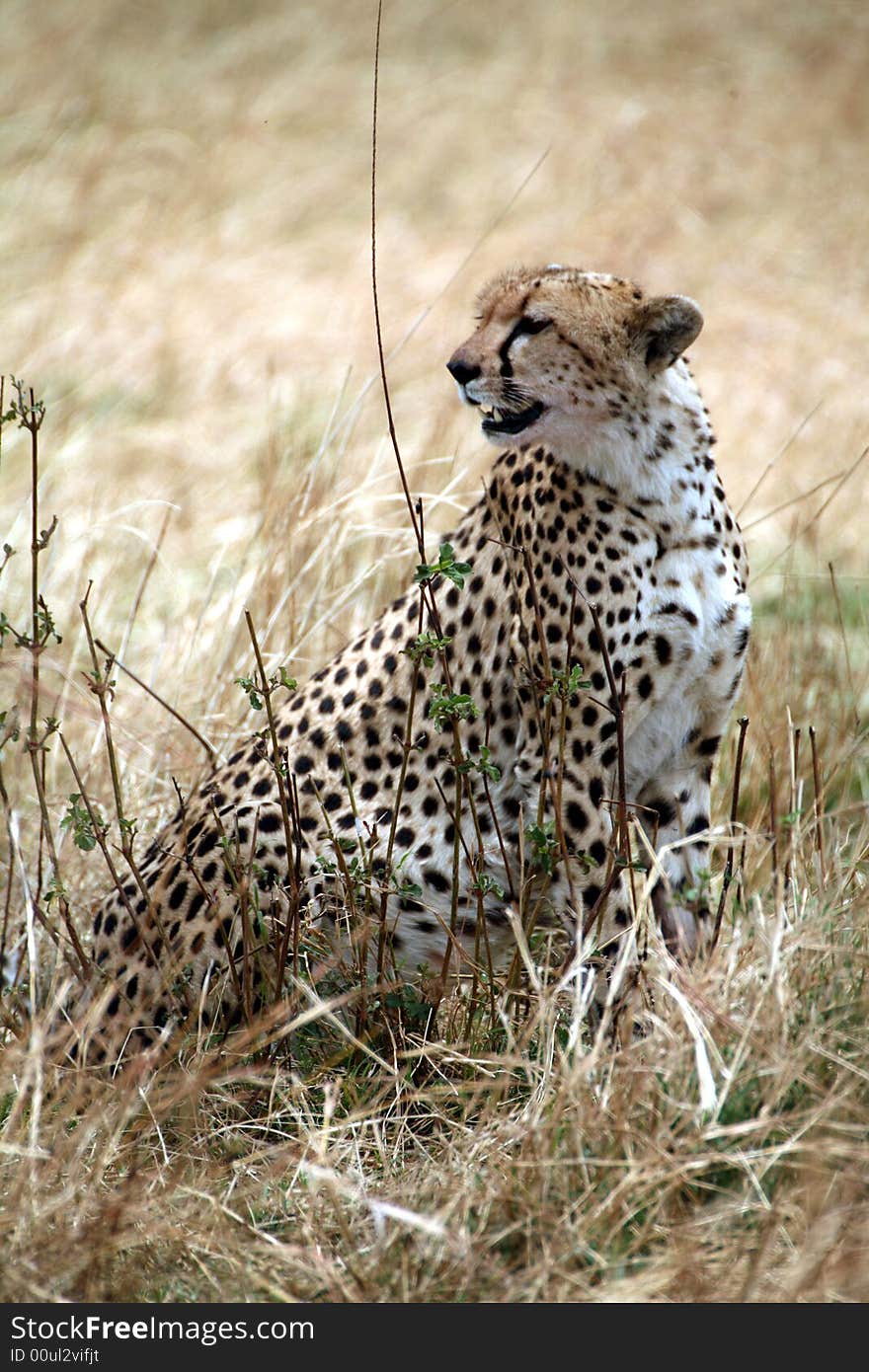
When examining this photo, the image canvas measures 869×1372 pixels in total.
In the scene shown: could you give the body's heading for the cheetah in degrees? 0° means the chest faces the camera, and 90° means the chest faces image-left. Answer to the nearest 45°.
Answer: approximately 315°
